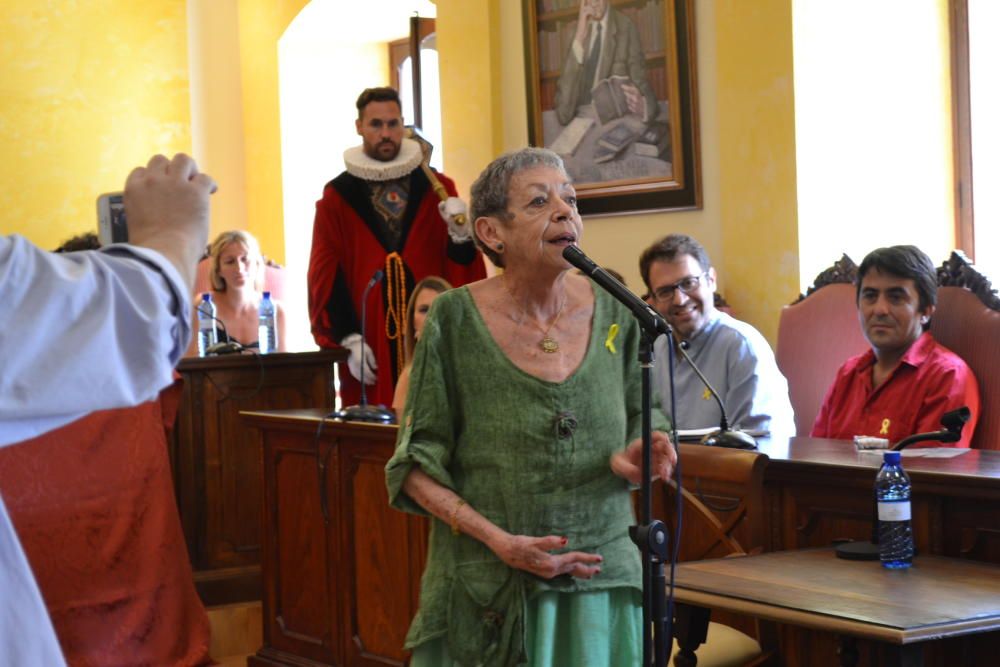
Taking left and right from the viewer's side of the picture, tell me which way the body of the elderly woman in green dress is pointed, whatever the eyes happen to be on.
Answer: facing the viewer and to the right of the viewer

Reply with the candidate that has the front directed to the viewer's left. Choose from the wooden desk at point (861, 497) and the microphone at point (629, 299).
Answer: the microphone

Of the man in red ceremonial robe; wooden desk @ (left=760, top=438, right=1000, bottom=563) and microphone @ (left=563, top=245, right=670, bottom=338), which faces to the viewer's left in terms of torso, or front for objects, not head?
the microphone

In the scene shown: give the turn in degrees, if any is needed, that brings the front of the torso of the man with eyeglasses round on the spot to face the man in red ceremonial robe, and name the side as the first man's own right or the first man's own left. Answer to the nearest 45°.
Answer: approximately 90° to the first man's own right

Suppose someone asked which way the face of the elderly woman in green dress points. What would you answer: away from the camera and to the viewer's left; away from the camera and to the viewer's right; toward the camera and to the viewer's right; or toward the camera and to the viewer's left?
toward the camera and to the viewer's right

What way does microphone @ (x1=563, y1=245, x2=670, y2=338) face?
to the viewer's left

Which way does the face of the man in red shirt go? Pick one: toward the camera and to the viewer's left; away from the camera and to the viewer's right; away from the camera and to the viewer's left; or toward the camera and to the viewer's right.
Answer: toward the camera and to the viewer's left
